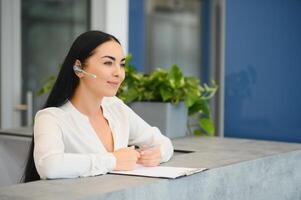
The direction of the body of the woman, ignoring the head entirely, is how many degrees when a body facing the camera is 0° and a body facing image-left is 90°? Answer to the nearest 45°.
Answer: approximately 315°

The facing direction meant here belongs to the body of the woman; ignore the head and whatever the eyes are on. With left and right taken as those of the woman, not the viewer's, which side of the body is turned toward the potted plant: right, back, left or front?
left
